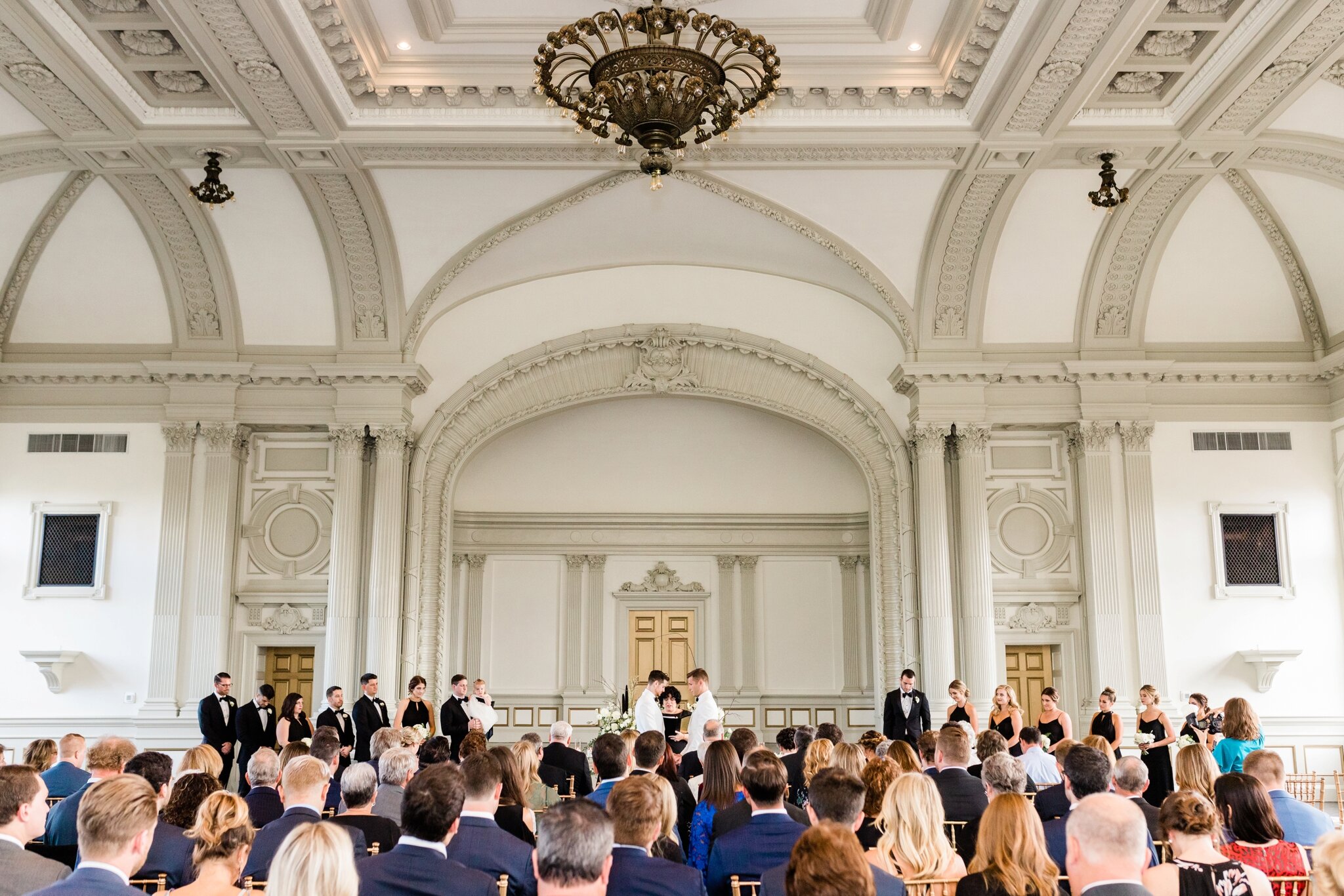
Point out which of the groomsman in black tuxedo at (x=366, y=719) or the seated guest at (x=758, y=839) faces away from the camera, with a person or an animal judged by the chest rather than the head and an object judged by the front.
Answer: the seated guest

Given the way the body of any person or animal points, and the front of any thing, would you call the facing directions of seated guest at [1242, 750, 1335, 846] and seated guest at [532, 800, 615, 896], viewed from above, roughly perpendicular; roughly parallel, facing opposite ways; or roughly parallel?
roughly parallel

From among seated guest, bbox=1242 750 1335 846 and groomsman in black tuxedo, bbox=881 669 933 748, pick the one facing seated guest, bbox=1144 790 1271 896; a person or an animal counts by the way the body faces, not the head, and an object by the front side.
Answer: the groomsman in black tuxedo

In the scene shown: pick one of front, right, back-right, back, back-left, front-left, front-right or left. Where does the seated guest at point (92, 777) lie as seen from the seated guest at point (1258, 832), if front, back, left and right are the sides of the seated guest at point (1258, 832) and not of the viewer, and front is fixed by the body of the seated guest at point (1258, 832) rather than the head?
front-left

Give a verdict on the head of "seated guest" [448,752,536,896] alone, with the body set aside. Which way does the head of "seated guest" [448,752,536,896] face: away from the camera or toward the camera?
away from the camera

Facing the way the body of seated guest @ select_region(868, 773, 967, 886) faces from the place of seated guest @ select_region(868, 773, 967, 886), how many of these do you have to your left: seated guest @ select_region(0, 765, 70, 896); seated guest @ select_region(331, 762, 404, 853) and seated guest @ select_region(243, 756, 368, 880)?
3

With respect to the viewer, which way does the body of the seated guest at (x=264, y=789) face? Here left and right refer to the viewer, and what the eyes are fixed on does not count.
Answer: facing away from the viewer

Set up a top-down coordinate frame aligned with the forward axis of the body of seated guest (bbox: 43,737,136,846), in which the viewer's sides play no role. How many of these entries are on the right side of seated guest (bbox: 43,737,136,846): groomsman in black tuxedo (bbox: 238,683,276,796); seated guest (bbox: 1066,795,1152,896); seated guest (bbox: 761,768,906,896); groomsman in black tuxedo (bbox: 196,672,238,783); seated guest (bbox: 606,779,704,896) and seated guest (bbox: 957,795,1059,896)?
4

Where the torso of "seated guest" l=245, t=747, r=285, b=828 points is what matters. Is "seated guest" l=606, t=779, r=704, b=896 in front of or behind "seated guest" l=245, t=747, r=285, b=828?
behind

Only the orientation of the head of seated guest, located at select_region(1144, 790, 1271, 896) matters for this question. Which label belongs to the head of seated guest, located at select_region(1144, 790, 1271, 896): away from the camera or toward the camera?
away from the camera

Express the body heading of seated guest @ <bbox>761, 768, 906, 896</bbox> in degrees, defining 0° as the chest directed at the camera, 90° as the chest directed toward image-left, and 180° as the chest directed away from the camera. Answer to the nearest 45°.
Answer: approximately 180°

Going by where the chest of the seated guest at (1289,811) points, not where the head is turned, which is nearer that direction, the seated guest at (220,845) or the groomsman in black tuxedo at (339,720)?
the groomsman in black tuxedo

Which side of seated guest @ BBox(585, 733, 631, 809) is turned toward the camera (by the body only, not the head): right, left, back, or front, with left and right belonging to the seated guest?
back

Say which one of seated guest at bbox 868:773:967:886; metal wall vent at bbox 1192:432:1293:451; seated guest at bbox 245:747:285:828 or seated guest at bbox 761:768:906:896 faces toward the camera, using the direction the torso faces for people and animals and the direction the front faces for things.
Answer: the metal wall vent

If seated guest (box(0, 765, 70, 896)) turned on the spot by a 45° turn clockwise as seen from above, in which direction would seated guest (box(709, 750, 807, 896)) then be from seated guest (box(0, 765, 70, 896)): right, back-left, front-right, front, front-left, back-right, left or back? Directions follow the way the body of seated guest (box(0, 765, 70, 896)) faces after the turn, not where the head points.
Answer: front

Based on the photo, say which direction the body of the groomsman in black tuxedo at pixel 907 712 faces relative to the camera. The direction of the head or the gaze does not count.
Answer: toward the camera

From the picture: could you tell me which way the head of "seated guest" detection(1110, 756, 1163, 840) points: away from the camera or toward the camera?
away from the camera

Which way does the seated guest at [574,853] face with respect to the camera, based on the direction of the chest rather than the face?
away from the camera

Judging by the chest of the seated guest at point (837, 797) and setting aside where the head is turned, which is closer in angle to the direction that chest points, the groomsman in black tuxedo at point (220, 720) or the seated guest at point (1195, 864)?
the groomsman in black tuxedo

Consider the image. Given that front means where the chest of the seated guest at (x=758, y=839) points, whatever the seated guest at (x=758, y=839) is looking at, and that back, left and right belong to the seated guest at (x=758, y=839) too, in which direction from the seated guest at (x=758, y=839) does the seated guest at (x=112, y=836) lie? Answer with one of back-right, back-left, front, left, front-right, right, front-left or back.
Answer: back-left

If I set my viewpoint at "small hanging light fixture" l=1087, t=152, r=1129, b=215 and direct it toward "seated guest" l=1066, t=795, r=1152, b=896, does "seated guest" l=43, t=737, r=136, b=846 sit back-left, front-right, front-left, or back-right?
front-right
